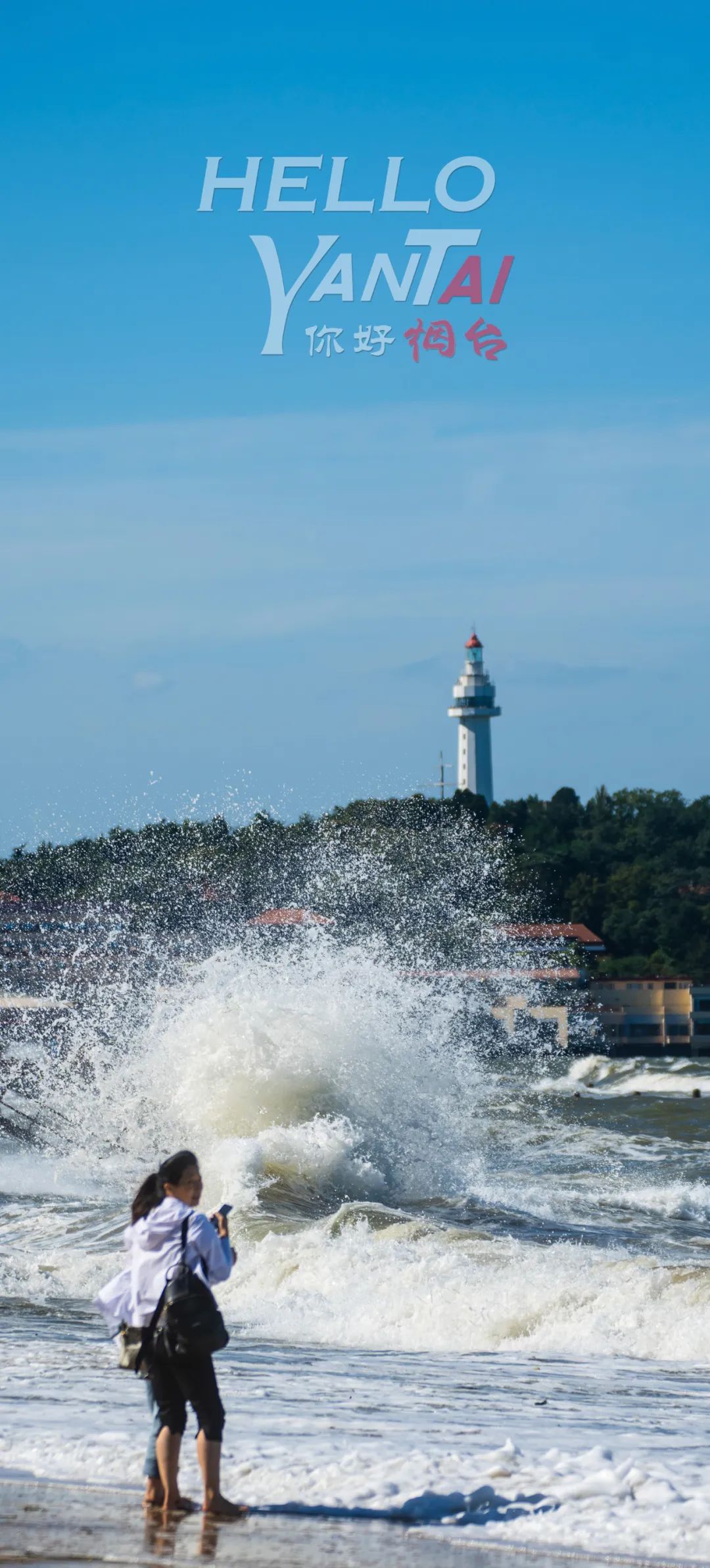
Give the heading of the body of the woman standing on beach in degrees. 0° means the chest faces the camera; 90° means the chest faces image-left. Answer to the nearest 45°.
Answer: approximately 270°
